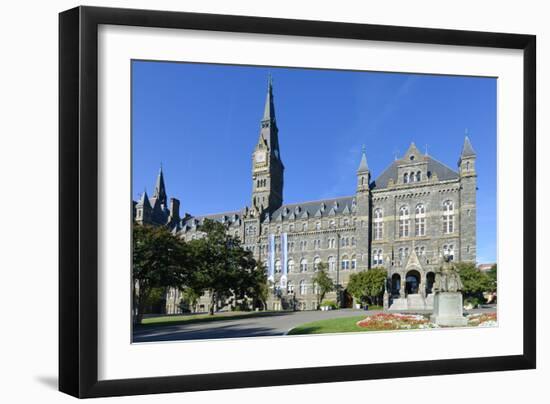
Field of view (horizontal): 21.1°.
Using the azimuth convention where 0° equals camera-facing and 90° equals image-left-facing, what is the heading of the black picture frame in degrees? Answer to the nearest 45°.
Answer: approximately 315°
